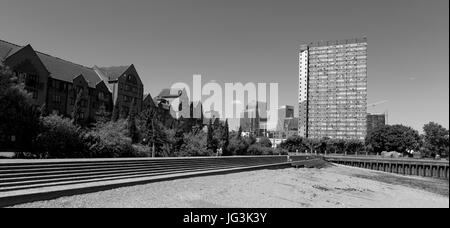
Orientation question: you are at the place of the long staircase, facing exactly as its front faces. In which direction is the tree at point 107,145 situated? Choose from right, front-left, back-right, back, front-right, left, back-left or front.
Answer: back-left

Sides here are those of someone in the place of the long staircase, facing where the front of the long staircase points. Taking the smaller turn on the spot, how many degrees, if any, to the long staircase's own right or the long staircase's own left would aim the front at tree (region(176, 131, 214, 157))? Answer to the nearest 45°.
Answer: approximately 135° to the long staircase's own left

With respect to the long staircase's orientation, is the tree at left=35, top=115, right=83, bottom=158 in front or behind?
behind

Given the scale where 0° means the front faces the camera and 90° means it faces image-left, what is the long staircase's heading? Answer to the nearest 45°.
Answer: approximately 315°
